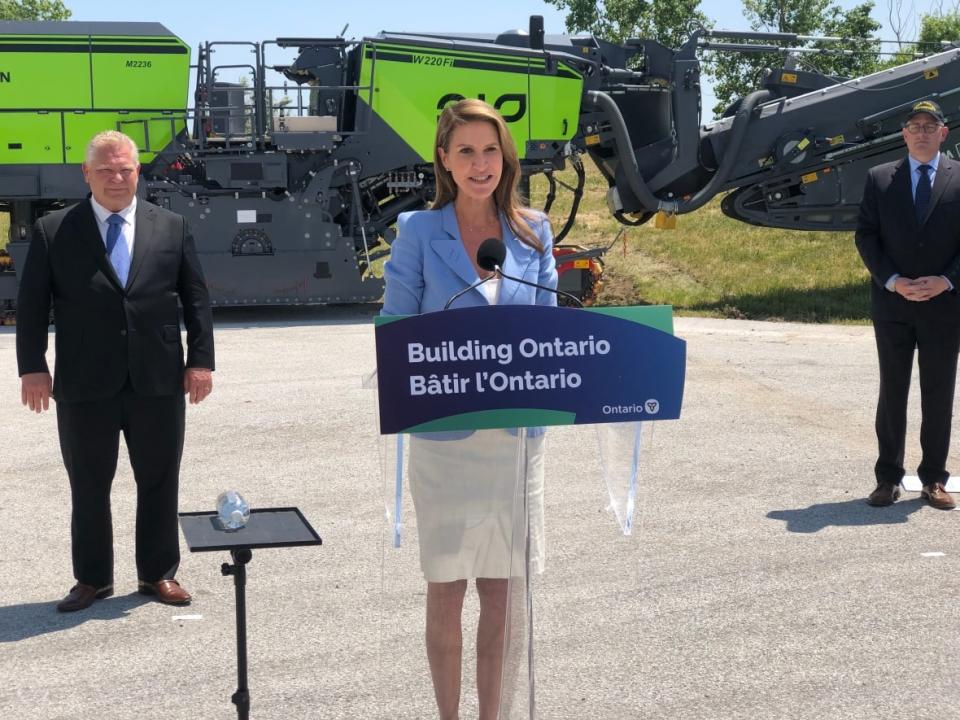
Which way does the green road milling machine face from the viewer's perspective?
to the viewer's right

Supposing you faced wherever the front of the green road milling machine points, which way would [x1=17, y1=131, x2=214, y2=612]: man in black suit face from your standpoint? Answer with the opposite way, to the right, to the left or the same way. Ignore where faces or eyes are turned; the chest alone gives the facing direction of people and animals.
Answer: to the right

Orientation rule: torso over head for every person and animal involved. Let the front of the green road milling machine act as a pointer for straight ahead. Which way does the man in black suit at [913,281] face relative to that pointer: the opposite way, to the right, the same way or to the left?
to the right

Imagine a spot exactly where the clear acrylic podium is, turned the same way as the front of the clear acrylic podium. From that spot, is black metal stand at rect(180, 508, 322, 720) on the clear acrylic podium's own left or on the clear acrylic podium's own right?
on the clear acrylic podium's own right

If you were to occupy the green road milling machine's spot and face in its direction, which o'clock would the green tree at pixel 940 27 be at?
The green tree is roughly at 10 o'clock from the green road milling machine.

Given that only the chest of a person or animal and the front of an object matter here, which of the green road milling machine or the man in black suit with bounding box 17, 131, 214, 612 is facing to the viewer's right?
the green road milling machine

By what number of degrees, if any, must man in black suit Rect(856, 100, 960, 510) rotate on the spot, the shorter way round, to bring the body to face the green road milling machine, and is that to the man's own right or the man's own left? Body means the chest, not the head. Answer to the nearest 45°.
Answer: approximately 135° to the man's own right

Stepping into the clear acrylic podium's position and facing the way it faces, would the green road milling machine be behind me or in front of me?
behind

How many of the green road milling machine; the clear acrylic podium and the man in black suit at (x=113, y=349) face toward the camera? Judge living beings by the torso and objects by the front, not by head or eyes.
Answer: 2
